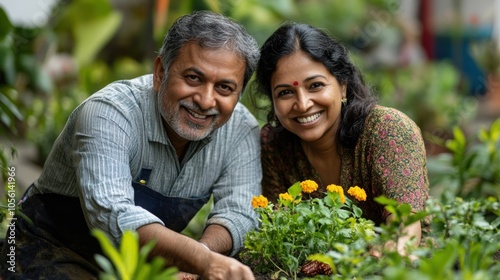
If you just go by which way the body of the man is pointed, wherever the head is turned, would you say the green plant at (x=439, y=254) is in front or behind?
in front

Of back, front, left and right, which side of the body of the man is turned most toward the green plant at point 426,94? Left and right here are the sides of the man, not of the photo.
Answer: left

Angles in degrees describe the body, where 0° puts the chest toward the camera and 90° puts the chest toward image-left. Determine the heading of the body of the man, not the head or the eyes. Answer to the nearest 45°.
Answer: approximately 315°

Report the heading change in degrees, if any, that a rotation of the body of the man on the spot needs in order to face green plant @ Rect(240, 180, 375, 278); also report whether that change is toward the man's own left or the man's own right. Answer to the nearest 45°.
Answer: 0° — they already face it

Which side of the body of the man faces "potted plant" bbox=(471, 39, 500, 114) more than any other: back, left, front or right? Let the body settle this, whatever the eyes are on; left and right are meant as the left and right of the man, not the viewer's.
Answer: left
